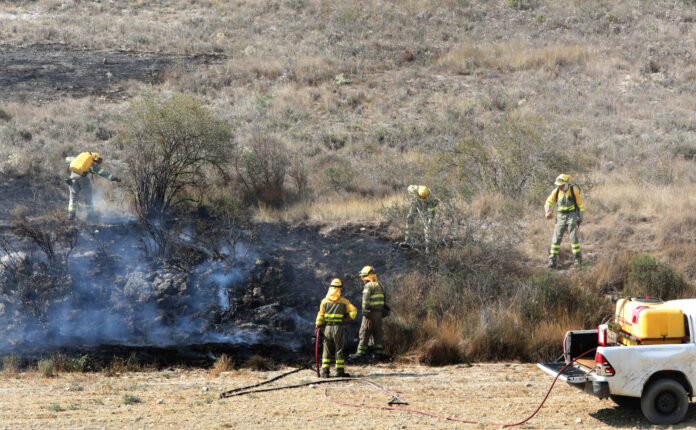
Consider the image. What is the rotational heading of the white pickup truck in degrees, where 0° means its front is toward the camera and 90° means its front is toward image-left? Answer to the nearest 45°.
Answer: approximately 225°

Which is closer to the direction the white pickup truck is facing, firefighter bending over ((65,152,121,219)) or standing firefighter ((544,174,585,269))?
the standing firefighter

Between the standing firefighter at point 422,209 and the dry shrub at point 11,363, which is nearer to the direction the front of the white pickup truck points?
the standing firefighter

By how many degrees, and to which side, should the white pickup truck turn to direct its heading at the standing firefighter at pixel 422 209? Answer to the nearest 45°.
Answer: approximately 90° to its left

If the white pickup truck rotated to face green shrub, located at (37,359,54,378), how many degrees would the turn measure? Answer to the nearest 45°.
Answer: approximately 135° to its left

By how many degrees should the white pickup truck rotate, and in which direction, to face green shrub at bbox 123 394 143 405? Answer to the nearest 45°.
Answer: approximately 135° to its left
